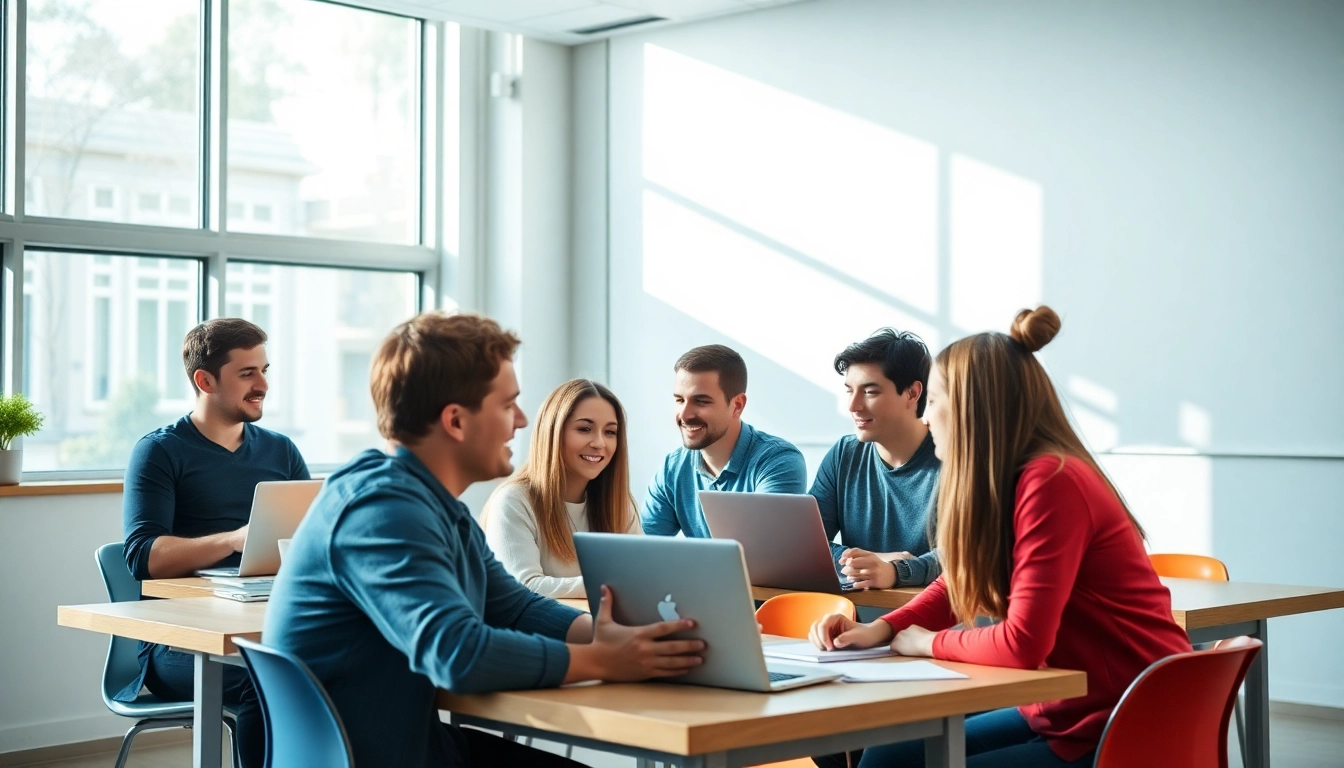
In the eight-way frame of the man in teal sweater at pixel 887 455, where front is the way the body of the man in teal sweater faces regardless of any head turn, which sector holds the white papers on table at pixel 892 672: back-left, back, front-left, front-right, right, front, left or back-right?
front-left

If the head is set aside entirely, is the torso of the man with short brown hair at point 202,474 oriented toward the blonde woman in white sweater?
yes

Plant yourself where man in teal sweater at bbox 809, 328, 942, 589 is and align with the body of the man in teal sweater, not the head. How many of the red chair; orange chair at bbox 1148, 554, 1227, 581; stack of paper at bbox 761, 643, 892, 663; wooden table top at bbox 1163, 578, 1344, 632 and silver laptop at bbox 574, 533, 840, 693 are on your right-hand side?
0

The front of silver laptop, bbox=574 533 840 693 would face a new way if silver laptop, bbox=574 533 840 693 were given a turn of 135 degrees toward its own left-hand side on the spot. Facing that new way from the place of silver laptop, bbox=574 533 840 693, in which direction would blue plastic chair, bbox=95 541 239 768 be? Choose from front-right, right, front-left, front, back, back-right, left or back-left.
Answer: front-right

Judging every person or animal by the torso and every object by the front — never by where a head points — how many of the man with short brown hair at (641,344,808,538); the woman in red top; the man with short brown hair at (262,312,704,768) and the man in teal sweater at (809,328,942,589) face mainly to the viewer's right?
1

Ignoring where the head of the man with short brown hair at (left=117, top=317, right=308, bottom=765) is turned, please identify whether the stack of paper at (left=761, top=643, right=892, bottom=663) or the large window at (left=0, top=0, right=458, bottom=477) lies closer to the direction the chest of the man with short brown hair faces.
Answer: the stack of paper

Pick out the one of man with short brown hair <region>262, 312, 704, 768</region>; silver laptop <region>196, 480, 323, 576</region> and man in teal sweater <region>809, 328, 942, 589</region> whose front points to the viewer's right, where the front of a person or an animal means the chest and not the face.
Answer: the man with short brown hair

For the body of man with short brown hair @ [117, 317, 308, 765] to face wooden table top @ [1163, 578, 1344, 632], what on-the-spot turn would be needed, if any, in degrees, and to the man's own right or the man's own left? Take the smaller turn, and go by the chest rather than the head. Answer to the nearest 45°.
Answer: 0° — they already face it

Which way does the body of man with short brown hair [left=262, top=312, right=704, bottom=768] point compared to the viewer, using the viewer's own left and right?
facing to the right of the viewer

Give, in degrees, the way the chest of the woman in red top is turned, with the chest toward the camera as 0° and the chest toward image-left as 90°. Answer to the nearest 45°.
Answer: approximately 90°

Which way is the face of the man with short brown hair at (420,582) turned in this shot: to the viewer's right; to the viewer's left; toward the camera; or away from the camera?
to the viewer's right

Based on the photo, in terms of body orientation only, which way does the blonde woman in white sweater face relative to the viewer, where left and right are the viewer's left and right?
facing the viewer and to the right of the viewer

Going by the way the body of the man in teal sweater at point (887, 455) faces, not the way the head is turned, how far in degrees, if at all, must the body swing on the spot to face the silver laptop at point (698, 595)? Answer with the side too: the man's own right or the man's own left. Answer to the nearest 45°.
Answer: approximately 45° to the man's own left

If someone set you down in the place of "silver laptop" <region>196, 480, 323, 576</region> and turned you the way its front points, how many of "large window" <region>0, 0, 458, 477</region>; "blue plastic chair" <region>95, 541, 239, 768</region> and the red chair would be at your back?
1

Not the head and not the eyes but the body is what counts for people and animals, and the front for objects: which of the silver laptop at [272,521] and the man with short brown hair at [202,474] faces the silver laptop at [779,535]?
the man with short brown hair

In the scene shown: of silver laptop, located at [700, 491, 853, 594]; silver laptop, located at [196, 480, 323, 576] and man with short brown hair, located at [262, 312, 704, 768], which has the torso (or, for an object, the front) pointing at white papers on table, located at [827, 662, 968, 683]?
the man with short brown hair

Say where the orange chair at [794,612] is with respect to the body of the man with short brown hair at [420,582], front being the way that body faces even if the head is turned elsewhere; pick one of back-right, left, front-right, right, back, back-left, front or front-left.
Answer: front-left

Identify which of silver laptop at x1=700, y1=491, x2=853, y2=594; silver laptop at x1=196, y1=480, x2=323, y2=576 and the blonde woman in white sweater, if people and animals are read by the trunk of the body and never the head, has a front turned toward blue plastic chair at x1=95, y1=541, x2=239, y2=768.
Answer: silver laptop at x1=196, y1=480, x2=323, y2=576

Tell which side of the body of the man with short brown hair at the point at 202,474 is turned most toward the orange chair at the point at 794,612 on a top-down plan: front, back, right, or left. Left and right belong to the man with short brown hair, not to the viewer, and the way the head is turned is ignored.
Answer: front
